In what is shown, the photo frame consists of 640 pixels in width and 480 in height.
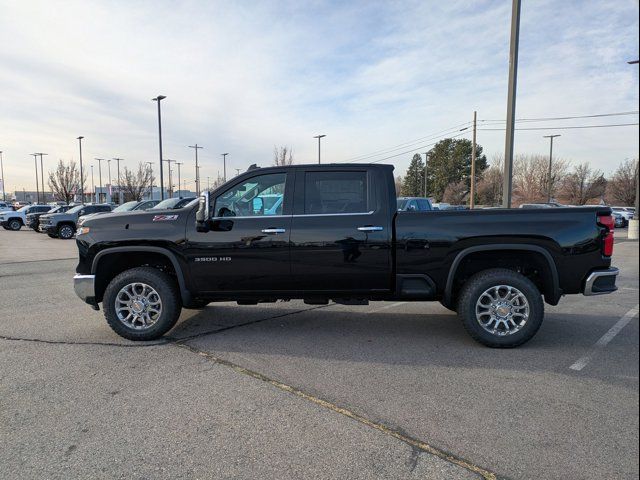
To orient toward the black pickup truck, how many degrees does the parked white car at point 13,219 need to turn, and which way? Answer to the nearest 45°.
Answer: approximately 45° to its left

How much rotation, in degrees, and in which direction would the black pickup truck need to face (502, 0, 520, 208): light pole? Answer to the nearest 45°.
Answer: approximately 135° to its right

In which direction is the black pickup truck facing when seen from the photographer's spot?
facing to the left of the viewer
